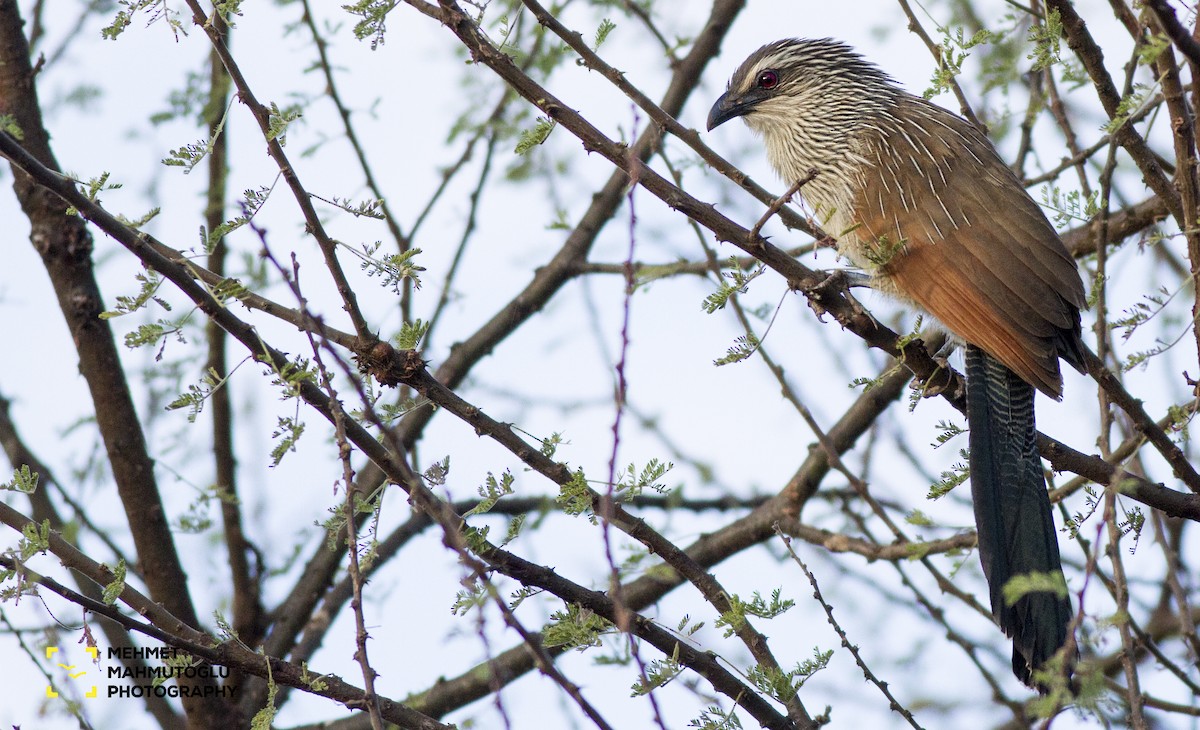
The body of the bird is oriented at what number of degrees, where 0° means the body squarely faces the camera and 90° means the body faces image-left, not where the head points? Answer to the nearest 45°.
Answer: approximately 90°
